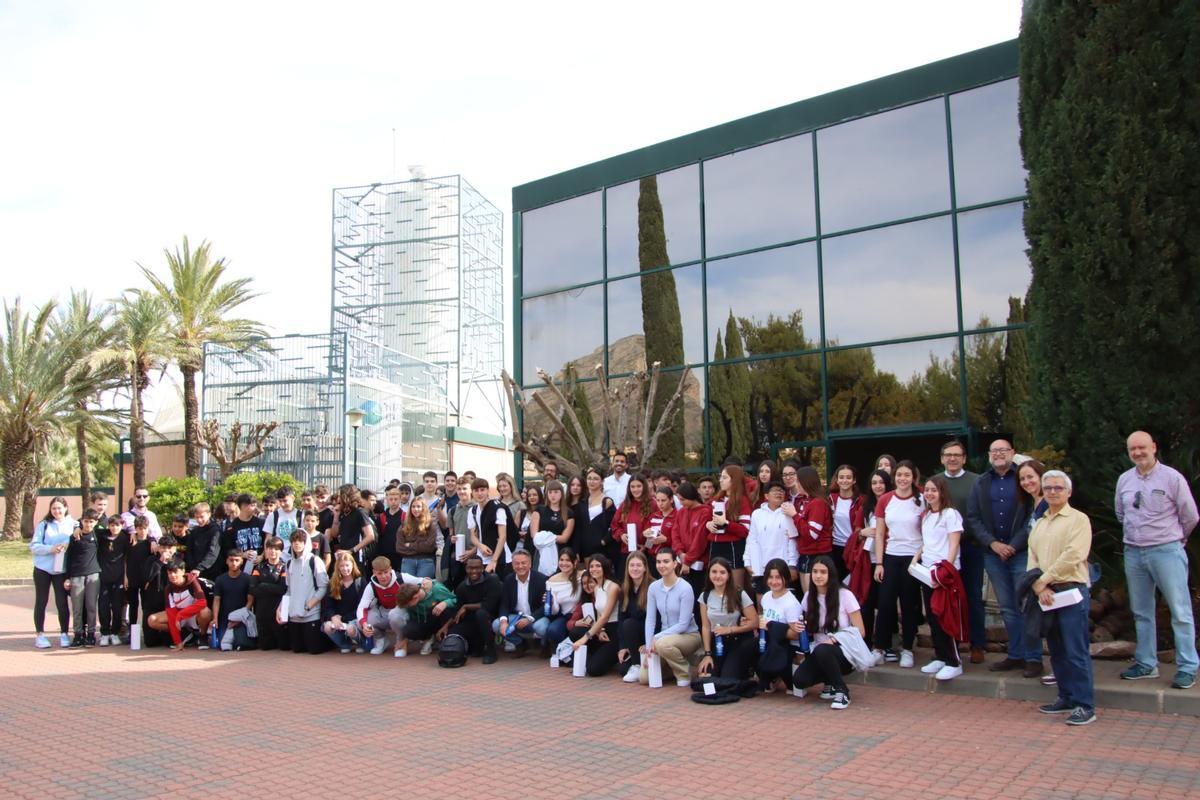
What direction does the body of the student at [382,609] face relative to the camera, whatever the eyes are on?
toward the camera

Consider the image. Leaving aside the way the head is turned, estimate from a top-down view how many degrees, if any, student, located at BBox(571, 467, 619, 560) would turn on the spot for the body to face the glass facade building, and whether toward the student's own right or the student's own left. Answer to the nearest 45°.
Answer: approximately 135° to the student's own left

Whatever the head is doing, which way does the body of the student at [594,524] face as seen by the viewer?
toward the camera

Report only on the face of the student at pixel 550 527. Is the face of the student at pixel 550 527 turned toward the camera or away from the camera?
toward the camera

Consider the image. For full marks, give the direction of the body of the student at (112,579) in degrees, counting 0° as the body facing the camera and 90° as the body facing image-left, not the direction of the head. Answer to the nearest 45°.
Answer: approximately 0°

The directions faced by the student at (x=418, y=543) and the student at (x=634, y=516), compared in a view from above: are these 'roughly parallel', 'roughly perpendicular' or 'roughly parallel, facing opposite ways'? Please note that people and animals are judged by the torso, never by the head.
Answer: roughly parallel

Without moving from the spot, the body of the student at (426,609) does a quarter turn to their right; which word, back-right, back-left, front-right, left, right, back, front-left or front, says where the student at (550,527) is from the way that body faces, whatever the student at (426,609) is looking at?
back-right

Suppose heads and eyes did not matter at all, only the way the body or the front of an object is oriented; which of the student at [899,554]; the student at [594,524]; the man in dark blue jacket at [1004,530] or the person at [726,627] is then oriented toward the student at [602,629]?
the student at [594,524]

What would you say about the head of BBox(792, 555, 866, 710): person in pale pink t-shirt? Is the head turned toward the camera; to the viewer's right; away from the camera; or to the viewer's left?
toward the camera

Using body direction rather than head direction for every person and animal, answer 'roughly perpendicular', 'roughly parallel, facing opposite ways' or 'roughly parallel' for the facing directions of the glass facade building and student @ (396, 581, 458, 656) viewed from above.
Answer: roughly parallel

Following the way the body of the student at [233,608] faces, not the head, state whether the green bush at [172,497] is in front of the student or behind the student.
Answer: behind

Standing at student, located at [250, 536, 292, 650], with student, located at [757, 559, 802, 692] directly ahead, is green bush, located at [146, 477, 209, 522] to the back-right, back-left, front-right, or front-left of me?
back-left

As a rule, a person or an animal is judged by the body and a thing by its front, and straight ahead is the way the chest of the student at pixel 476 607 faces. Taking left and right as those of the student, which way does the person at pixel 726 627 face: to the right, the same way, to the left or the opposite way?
the same way
